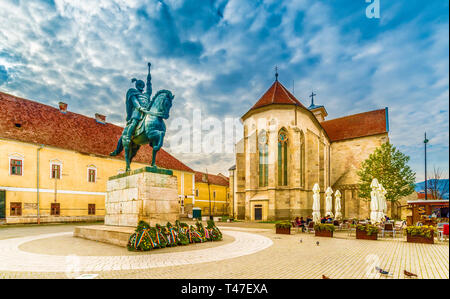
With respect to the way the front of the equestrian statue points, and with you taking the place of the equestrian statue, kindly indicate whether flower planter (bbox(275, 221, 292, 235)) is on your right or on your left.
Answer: on your left

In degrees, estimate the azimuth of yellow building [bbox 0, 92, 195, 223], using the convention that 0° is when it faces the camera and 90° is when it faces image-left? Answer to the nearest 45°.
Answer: approximately 315°

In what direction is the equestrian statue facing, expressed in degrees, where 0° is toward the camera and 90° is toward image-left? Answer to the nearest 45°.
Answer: approximately 315°
